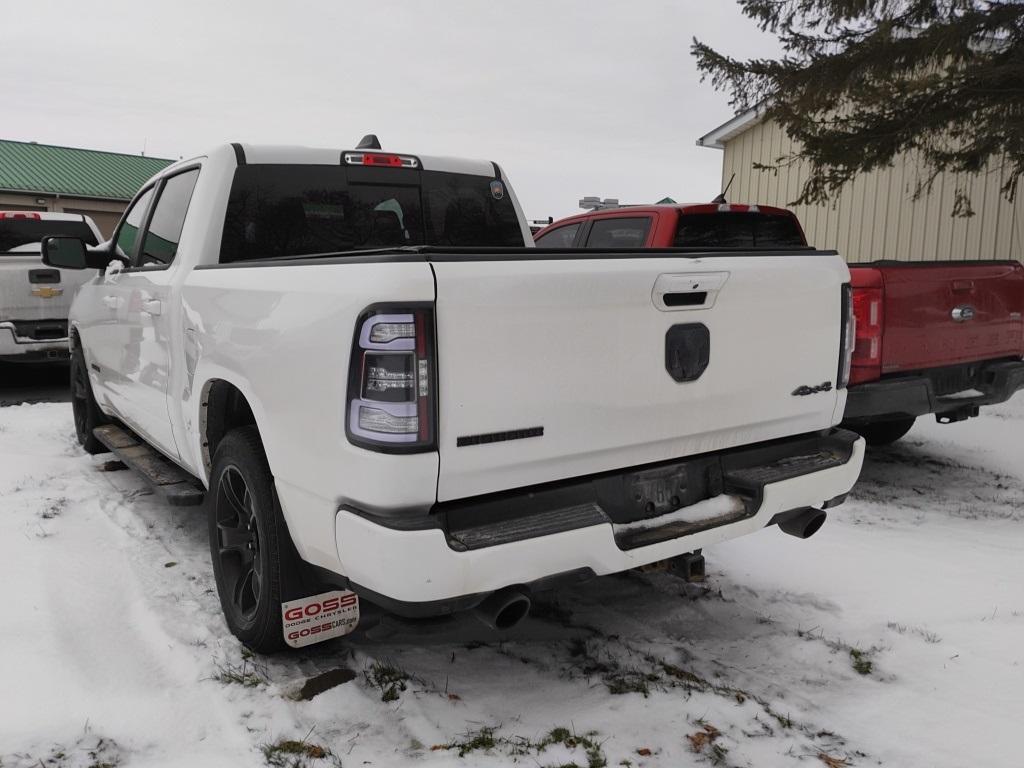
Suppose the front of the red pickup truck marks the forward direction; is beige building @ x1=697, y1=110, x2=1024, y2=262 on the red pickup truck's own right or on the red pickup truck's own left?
on the red pickup truck's own right

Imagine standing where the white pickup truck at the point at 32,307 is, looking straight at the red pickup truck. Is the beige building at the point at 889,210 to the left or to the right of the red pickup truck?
left

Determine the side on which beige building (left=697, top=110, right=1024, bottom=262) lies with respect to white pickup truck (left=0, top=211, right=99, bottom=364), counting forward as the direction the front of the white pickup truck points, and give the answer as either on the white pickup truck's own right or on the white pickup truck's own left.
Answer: on the white pickup truck's own right

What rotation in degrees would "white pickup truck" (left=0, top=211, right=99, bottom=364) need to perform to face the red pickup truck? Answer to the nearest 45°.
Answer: approximately 135° to its right

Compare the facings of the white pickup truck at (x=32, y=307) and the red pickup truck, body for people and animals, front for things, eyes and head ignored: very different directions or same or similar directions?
same or similar directions

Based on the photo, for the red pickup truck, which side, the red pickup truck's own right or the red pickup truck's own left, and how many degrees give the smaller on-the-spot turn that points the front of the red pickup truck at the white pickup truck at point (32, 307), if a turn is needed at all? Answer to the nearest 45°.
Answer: approximately 45° to the red pickup truck's own left

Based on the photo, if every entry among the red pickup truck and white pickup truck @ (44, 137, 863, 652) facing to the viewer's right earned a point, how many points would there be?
0

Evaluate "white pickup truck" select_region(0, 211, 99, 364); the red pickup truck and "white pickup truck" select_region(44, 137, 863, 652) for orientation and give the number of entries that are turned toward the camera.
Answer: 0

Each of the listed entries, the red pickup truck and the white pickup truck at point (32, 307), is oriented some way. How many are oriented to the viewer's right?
0

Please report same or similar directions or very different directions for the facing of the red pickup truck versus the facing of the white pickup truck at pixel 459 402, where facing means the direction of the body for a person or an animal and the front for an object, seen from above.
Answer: same or similar directions

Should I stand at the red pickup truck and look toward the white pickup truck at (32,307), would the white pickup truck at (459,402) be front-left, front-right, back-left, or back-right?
front-left

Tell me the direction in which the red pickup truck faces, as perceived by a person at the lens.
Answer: facing away from the viewer and to the left of the viewer

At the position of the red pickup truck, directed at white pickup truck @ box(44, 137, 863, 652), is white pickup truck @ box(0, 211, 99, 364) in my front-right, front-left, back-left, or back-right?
front-right

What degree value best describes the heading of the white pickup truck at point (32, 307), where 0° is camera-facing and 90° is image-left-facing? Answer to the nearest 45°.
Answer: approximately 180°

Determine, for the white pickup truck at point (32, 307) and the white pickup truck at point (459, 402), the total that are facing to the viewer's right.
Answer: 0

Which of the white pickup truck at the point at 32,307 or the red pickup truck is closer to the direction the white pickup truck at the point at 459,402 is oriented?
the white pickup truck

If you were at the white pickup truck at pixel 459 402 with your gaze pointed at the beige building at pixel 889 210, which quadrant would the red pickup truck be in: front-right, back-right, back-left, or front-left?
front-right
